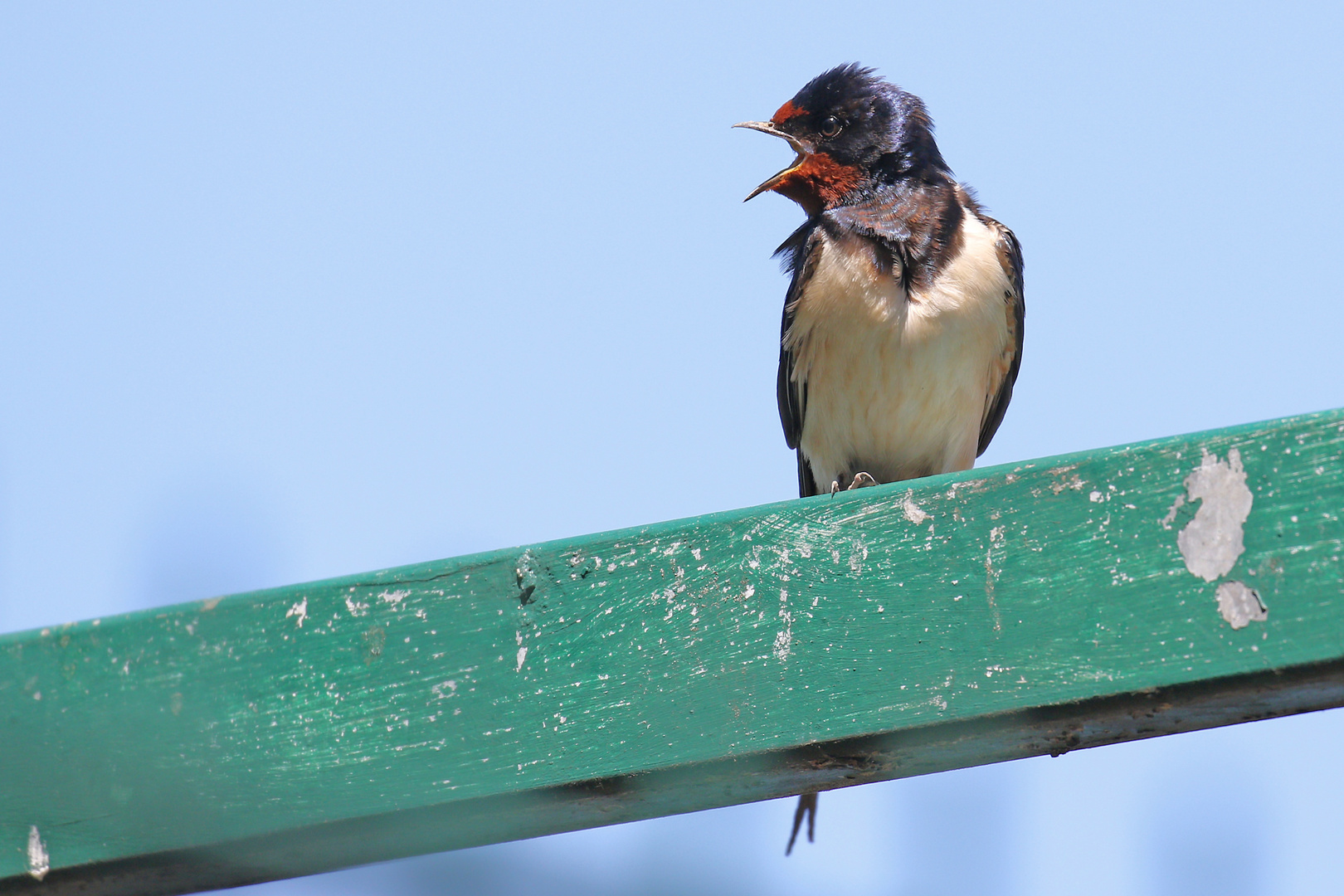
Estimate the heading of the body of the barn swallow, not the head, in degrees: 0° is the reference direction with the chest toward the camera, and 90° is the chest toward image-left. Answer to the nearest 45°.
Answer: approximately 0°
